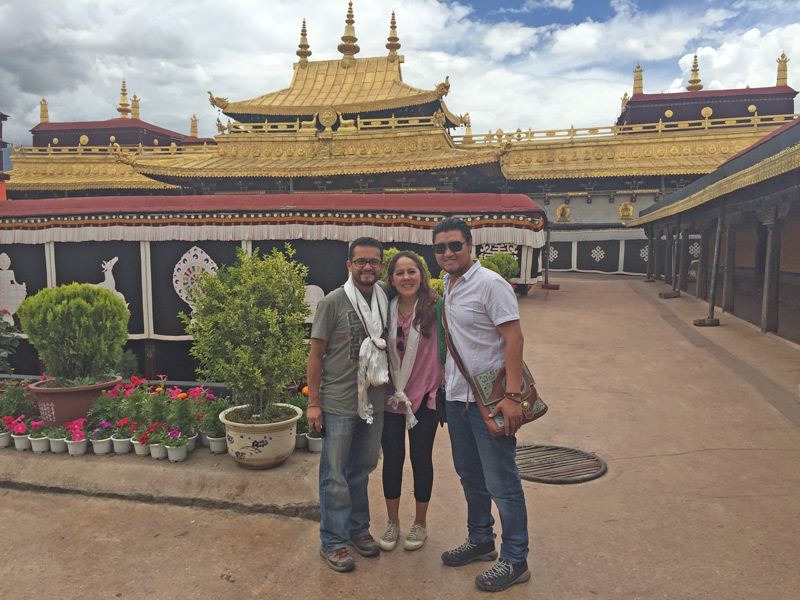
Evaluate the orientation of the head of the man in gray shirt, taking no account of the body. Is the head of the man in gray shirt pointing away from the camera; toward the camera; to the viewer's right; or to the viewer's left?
toward the camera

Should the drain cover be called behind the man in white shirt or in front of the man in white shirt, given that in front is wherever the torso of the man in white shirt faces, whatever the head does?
behind

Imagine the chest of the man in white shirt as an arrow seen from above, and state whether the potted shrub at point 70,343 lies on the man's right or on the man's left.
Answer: on the man's right

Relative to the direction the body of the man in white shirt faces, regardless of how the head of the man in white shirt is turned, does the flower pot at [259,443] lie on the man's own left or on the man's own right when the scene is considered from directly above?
on the man's own right

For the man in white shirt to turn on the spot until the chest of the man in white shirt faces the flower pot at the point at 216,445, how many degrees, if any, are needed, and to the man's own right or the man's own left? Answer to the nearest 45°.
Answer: approximately 90° to the man's own right

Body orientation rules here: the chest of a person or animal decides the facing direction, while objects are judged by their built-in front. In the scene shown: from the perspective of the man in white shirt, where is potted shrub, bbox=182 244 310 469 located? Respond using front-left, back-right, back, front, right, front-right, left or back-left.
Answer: right

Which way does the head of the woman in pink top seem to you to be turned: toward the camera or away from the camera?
toward the camera

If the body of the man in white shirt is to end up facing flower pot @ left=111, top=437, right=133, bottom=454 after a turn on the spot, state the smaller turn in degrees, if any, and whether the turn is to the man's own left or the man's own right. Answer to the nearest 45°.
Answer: approximately 90° to the man's own right

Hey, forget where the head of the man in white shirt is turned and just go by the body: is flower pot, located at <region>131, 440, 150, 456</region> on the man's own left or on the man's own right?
on the man's own right

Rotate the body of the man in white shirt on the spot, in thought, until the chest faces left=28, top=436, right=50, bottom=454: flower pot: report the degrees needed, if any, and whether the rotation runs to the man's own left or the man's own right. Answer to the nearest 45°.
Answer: approximately 45° to the man's own right

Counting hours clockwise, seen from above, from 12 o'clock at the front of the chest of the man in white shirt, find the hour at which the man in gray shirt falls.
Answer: The man in gray shirt is roughly at 2 o'clock from the man in white shirt.

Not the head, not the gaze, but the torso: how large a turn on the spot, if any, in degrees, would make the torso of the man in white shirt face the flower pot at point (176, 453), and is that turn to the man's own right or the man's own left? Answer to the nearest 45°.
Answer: approximately 90° to the man's own right

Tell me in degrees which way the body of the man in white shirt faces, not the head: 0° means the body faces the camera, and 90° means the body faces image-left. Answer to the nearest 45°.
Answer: approximately 45°
